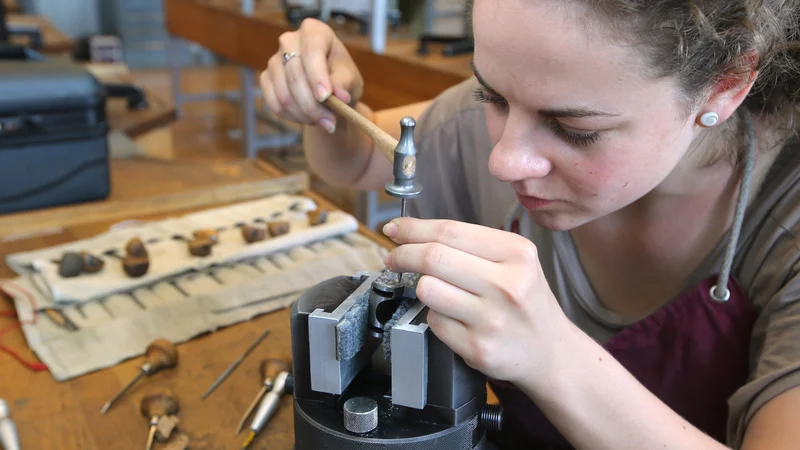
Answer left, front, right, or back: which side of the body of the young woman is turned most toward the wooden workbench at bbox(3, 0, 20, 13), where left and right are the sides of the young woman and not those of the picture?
right

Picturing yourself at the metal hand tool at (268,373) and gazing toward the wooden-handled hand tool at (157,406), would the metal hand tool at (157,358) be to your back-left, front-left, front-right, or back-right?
front-right

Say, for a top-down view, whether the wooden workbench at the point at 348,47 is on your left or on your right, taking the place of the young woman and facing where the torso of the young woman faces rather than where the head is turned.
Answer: on your right

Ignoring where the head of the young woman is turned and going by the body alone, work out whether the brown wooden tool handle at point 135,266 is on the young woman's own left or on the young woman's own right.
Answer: on the young woman's own right

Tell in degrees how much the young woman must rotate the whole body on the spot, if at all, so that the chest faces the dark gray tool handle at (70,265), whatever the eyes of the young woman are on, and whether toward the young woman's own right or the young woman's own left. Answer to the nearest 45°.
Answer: approximately 45° to the young woman's own right

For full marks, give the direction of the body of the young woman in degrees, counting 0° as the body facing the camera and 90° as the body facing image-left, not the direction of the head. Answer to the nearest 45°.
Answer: approximately 45°

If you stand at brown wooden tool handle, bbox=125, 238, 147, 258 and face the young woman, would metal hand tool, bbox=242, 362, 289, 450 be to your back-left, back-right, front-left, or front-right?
front-right

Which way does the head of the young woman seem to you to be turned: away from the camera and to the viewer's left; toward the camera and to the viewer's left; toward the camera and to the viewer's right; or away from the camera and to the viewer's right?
toward the camera and to the viewer's left

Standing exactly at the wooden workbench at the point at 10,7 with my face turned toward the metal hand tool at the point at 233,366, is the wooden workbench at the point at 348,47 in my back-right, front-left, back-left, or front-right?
front-left
